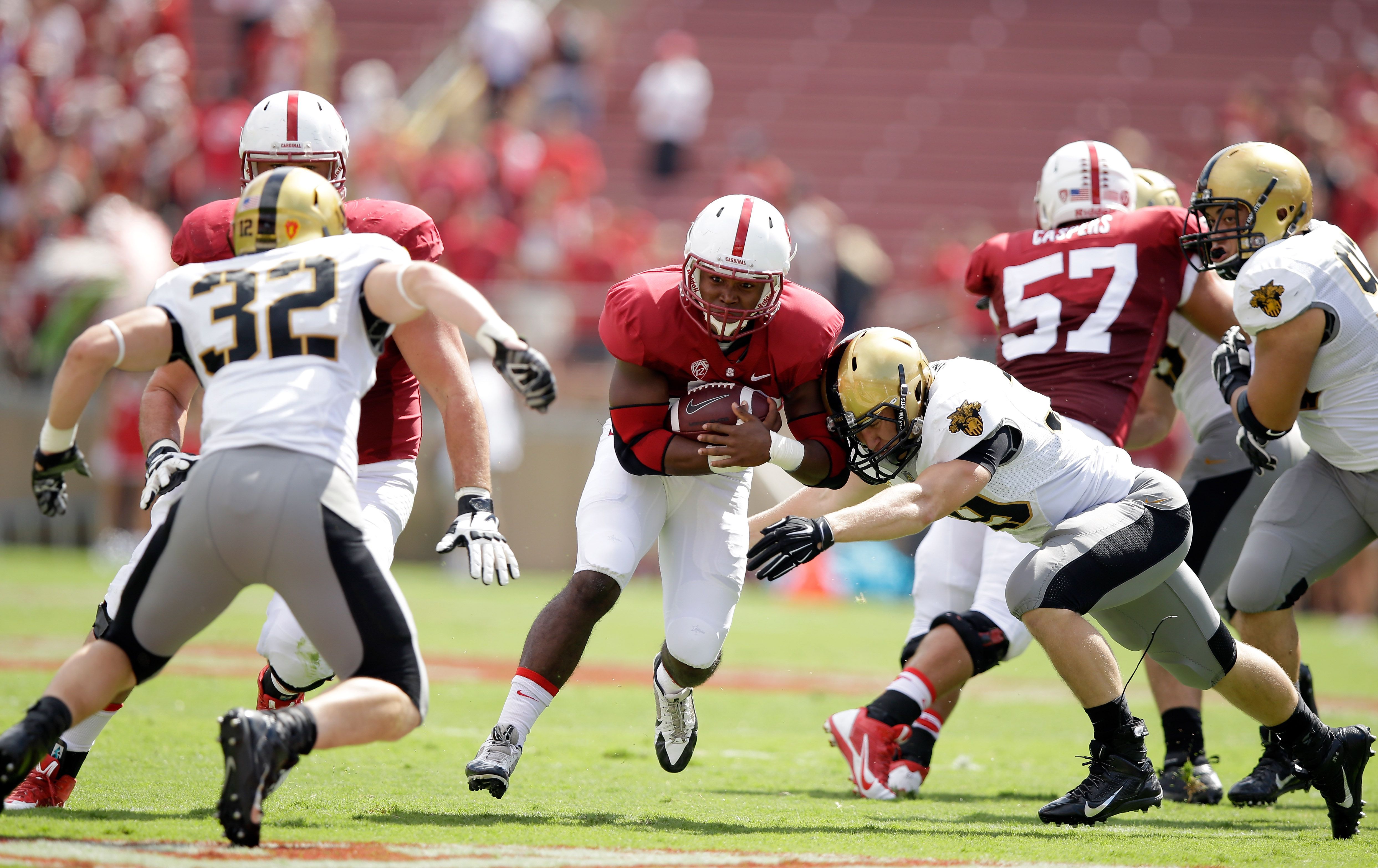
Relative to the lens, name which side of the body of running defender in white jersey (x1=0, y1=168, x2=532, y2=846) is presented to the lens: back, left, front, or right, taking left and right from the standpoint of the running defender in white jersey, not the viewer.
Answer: back

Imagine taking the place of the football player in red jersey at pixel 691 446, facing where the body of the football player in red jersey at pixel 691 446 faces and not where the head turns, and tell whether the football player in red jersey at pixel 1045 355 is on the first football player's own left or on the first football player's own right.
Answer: on the first football player's own left

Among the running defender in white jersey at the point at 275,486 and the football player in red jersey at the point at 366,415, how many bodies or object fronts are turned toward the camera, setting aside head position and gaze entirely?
1

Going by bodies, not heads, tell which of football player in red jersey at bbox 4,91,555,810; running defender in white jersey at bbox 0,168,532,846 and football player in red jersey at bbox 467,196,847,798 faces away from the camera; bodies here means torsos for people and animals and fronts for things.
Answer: the running defender in white jersey

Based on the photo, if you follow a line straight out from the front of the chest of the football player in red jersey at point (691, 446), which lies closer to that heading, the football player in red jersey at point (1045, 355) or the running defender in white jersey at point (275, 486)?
the running defender in white jersey

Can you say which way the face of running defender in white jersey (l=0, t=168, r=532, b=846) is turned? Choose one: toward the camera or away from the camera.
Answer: away from the camera

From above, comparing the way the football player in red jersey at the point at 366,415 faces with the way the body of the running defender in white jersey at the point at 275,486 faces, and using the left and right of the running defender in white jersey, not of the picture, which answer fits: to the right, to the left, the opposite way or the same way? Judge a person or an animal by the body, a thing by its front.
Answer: the opposite way

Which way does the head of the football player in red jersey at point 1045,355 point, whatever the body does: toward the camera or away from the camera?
away from the camera

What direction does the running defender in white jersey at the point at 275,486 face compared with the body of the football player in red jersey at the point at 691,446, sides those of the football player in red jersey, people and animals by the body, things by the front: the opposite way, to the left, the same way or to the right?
the opposite way
